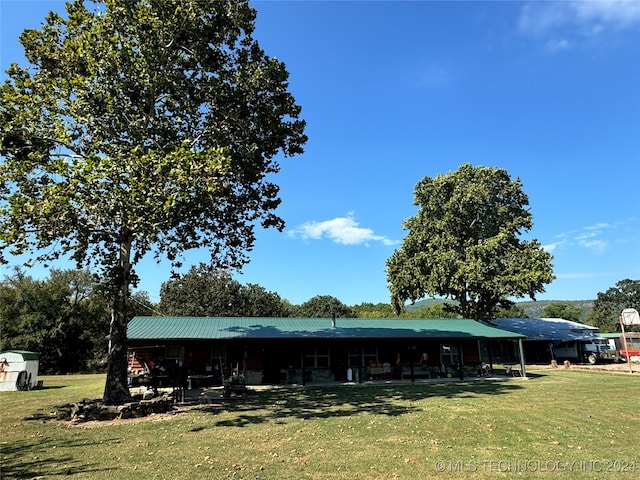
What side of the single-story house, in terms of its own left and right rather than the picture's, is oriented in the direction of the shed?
right

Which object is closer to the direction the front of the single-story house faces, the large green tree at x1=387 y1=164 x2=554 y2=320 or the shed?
the shed

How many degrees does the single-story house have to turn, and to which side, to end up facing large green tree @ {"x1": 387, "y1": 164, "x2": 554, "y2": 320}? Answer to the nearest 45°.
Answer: approximately 135° to its left

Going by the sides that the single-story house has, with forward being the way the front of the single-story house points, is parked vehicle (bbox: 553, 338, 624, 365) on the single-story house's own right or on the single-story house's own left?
on the single-story house's own left

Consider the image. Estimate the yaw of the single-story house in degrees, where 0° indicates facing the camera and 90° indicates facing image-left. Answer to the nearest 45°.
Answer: approximately 0°

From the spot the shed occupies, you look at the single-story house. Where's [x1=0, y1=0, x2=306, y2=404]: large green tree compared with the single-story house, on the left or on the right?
right

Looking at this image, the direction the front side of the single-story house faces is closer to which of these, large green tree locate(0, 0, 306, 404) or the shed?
the large green tree
